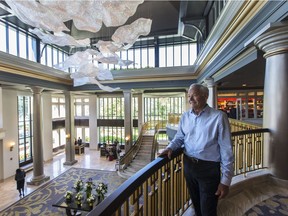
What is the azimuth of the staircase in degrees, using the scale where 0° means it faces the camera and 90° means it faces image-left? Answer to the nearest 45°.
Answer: approximately 45°

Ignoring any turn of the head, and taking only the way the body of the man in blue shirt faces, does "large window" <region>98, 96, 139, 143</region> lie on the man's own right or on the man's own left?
on the man's own right

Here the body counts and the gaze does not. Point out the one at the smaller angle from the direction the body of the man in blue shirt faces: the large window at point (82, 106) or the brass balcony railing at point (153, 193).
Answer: the brass balcony railing

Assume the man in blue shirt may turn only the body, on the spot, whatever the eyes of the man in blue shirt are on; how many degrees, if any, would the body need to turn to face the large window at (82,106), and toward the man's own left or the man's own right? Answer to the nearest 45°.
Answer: approximately 90° to the man's own right

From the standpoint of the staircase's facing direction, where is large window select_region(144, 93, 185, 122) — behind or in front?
behind

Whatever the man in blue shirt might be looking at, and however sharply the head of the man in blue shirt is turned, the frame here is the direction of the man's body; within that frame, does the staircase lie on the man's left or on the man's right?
on the man's right

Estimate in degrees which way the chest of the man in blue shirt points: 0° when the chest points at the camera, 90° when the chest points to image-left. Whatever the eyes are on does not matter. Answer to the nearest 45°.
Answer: approximately 45°

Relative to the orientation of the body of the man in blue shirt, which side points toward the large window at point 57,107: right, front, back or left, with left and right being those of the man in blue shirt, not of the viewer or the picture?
right
